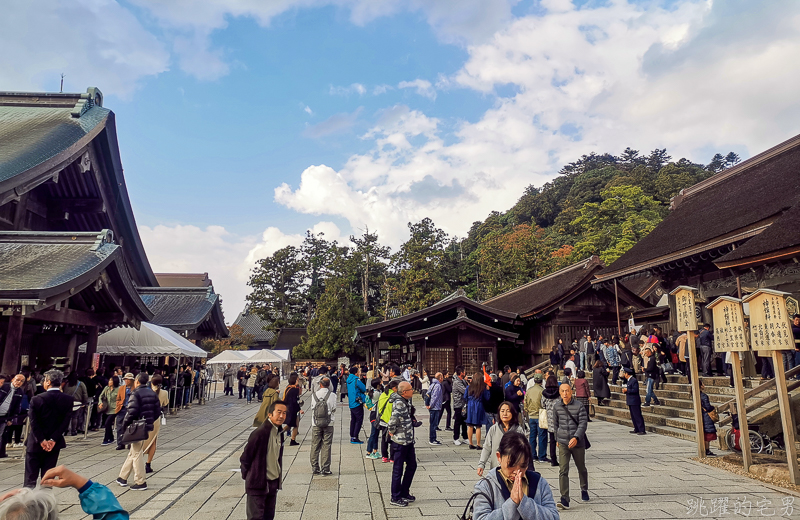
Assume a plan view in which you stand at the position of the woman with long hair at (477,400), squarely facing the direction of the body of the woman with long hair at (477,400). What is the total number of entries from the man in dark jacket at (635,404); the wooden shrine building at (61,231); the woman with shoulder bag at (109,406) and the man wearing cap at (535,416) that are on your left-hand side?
2

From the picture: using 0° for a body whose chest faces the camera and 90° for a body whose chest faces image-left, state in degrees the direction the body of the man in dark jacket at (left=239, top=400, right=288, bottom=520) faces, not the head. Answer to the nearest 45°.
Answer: approximately 315°

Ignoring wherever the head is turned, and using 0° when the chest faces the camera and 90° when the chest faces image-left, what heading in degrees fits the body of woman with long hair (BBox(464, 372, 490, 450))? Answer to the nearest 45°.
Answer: approximately 180°

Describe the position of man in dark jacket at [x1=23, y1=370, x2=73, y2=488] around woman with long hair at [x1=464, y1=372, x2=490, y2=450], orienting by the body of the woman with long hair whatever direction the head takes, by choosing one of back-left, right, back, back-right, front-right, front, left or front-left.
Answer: back-left

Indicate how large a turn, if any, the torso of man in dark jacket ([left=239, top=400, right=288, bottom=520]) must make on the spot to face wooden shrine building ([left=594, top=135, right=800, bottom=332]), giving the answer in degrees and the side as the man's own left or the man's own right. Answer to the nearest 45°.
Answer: approximately 90° to the man's own left

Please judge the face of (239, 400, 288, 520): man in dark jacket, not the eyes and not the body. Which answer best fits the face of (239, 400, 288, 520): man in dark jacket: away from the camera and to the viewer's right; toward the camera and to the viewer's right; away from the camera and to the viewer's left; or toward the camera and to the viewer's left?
toward the camera and to the viewer's right

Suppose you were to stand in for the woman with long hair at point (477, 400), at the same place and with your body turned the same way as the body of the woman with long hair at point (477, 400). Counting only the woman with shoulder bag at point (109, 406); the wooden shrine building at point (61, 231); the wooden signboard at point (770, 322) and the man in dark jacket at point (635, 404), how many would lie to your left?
2

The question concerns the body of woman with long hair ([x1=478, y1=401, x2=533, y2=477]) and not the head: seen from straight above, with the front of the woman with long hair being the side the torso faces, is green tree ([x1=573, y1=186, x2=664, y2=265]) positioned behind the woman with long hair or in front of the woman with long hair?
behind

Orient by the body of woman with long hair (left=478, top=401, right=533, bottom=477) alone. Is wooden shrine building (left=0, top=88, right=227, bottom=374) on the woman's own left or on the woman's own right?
on the woman's own right
